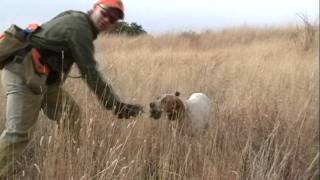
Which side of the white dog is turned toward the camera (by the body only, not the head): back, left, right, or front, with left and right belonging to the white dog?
left

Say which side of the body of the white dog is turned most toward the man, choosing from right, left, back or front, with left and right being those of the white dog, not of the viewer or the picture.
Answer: front
